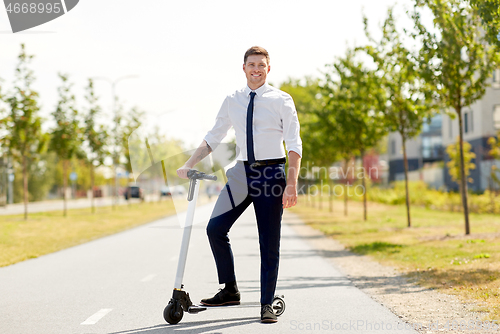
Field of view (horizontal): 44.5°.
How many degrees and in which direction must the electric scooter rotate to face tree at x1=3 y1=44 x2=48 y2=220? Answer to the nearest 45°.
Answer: approximately 135° to its right

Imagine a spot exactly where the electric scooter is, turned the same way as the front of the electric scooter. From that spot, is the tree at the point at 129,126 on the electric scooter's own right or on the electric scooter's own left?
on the electric scooter's own right

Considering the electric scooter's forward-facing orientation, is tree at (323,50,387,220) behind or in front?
behind

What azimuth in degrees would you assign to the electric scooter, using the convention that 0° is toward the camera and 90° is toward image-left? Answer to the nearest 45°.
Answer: approximately 45°

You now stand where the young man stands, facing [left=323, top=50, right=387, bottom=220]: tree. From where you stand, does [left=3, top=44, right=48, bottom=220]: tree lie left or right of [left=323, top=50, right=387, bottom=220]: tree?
left

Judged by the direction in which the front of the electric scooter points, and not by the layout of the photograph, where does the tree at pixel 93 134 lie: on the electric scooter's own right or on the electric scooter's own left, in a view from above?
on the electric scooter's own right
